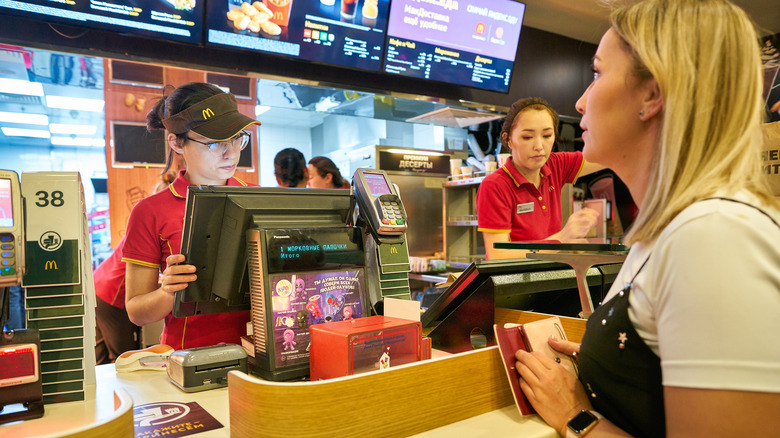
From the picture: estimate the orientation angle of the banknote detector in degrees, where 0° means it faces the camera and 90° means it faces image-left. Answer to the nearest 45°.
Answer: approximately 315°

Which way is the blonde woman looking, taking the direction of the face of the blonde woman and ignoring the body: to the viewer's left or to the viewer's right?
to the viewer's left

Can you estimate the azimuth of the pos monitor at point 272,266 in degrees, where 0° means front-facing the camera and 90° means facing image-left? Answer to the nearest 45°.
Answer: approximately 135°

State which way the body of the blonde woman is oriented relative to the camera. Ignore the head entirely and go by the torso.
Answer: to the viewer's left

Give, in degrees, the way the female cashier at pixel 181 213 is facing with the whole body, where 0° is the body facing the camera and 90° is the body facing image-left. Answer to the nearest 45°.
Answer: approximately 315°

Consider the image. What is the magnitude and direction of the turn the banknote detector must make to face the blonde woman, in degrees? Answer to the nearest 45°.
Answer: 0° — it already faces them

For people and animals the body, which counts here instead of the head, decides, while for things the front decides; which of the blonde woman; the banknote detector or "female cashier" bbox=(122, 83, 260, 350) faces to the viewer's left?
the blonde woman

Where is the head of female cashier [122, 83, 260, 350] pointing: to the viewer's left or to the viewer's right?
to the viewer's right

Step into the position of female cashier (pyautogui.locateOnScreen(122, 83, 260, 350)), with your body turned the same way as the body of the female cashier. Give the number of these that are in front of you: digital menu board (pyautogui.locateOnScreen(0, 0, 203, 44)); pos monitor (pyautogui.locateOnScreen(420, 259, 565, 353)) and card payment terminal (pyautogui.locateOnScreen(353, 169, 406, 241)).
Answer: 2
